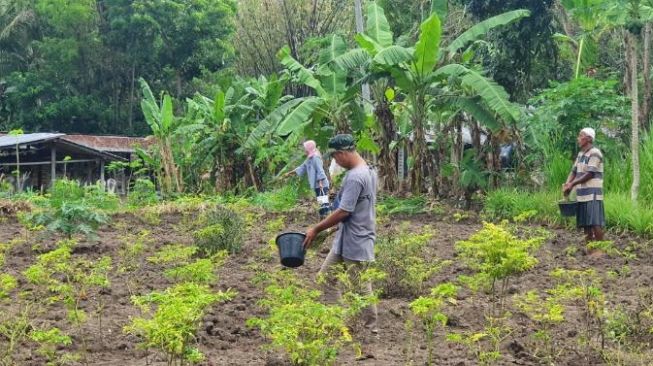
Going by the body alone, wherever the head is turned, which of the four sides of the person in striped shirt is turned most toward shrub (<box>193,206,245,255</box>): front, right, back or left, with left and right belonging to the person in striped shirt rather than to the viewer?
front

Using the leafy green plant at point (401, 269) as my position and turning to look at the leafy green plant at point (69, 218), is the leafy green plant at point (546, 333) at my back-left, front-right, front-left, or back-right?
back-left

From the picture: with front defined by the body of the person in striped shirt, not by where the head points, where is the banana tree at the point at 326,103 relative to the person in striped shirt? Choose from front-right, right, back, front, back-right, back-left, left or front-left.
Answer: front-right

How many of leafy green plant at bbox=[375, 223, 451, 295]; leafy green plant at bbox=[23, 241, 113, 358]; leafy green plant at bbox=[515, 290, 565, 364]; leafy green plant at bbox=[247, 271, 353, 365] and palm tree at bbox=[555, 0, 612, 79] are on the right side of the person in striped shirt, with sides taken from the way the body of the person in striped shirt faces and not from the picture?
1

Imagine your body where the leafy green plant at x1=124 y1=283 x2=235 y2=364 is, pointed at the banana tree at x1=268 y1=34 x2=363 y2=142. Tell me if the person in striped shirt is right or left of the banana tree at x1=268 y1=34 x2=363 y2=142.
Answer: right

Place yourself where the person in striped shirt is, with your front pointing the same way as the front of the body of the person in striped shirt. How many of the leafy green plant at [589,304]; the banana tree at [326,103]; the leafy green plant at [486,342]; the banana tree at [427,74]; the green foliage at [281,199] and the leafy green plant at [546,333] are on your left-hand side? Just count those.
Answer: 3

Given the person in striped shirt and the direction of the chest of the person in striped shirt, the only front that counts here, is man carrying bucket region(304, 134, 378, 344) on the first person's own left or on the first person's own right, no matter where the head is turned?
on the first person's own left

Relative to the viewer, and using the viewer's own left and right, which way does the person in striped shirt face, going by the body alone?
facing to the left of the viewer

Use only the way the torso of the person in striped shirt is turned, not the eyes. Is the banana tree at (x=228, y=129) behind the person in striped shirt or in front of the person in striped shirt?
in front

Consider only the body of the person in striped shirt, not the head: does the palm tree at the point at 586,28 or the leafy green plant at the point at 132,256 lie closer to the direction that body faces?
the leafy green plant

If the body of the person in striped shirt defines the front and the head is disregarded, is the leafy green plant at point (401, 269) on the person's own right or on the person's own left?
on the person's own left

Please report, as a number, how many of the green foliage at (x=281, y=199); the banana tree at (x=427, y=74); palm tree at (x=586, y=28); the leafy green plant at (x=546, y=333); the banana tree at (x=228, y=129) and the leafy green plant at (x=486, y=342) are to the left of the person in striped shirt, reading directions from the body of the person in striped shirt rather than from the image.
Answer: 2

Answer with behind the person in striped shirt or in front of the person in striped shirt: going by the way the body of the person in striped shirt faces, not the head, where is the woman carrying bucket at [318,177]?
in front

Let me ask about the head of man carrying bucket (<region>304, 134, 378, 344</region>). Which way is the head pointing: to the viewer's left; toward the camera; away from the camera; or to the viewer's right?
to the viewer's left

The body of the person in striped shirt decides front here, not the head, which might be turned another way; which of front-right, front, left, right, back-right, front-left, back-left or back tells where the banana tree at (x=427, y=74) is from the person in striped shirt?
front-right

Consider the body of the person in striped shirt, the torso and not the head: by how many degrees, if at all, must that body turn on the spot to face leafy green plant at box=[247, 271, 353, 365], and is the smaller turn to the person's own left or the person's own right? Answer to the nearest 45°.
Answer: approximately 90° to the person's own left

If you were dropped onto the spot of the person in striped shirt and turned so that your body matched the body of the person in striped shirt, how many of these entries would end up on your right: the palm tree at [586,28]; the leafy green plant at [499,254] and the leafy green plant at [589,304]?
1
